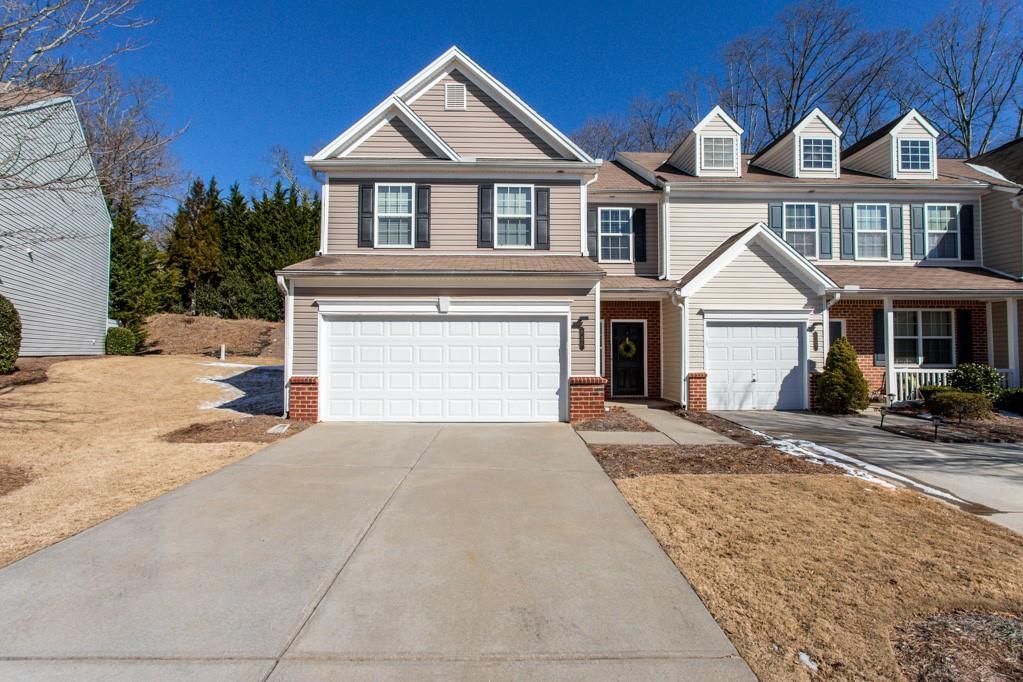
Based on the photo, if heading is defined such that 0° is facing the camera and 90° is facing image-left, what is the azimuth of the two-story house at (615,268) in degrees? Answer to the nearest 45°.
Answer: approximately 0°

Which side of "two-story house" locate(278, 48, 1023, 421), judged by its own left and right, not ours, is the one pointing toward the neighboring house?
right

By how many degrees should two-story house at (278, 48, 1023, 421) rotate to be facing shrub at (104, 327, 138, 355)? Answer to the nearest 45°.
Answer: approximately 90° to its right

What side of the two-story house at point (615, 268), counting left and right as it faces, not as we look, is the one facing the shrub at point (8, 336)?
right

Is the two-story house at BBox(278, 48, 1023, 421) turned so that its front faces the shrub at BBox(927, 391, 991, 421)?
no

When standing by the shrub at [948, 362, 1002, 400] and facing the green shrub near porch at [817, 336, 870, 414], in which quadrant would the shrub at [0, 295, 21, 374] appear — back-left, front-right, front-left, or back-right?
front-right

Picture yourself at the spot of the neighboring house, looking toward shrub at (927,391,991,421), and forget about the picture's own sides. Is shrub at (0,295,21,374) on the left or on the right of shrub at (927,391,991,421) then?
right

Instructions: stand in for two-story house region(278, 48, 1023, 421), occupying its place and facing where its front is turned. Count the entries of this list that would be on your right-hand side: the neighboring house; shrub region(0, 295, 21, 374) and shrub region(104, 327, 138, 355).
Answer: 3
